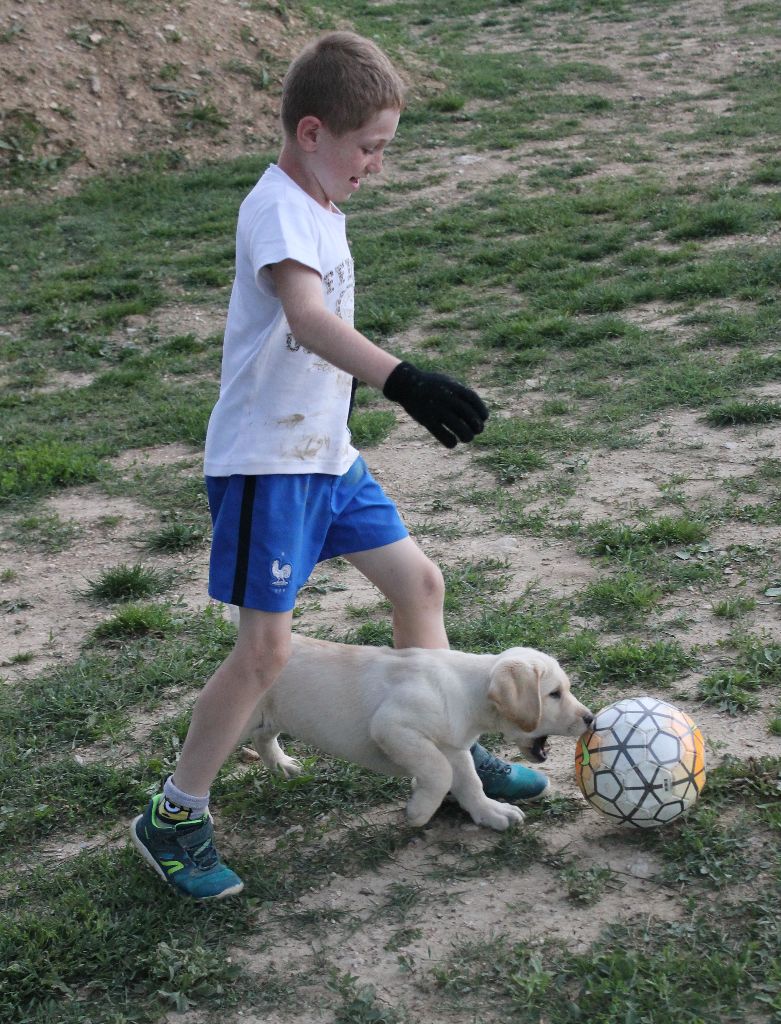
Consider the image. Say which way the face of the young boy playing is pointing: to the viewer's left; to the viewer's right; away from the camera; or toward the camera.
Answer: to the viewer's right

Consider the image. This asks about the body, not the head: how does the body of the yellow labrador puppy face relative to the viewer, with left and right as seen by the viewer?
facing to the right of the viewer

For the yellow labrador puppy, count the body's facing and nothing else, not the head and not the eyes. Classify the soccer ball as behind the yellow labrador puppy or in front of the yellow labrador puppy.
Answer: in front

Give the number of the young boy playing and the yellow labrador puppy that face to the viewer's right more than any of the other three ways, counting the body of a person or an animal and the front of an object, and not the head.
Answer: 2

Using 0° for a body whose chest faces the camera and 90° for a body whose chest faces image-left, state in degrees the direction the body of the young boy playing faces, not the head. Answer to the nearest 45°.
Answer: approximately 270°
